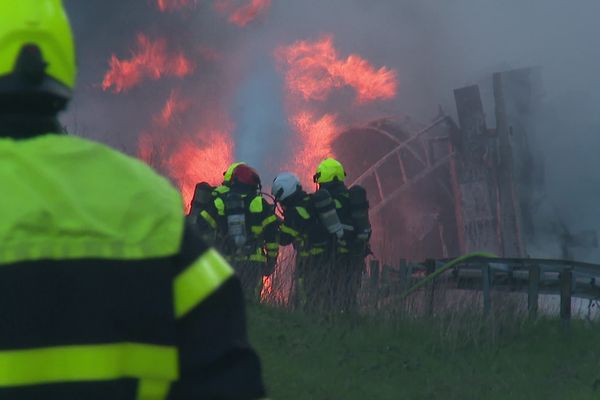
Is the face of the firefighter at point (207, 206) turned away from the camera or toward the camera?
away from the camera

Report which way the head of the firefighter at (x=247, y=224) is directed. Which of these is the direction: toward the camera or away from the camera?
away from the camera

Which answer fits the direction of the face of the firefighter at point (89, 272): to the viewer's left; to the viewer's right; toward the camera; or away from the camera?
away from the camera

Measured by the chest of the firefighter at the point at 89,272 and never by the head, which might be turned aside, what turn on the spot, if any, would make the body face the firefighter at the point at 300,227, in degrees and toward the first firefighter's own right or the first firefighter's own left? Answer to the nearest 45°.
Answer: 0° — they already face them

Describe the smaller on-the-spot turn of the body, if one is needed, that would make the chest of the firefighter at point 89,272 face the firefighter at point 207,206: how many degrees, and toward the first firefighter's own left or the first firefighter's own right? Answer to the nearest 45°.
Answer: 0° — they already face them

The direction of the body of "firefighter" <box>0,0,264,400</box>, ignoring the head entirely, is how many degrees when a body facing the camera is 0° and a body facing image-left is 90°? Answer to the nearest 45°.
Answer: approximately 180°
